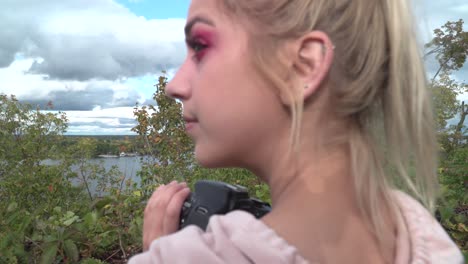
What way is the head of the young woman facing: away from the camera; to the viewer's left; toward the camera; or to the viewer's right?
to the viewer's left

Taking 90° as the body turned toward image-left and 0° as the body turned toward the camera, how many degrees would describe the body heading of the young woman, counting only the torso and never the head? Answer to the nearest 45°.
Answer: approximately 135°
